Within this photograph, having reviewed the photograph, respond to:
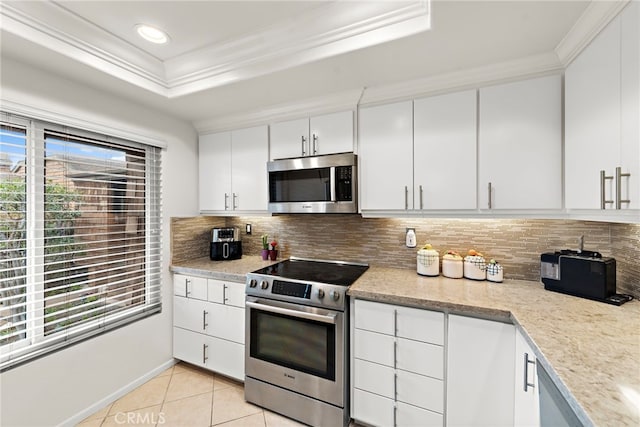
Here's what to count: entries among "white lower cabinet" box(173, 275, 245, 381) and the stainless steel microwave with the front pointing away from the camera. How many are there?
0

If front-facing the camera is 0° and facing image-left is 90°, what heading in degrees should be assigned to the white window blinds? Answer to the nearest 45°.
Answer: approximately 315°

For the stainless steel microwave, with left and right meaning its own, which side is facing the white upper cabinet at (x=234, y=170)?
right

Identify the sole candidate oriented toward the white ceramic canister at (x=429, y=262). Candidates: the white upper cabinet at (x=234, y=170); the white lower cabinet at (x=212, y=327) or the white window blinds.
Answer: the white window blinds

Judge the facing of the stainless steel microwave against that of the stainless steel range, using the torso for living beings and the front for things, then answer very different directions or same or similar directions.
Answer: same or similar directions

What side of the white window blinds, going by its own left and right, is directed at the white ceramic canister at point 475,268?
front

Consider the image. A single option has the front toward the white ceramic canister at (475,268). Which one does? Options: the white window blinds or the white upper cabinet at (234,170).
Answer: the white window blinds

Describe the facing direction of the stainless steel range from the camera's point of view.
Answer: facing the viewer and to the left of the viewer

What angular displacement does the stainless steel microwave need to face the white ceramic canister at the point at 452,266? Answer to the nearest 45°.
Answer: approximately 135° to its left

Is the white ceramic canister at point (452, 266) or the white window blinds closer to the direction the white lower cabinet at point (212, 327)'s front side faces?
the white window blinds

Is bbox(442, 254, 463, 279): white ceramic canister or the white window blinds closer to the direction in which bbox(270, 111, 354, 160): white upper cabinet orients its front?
the white window blinds

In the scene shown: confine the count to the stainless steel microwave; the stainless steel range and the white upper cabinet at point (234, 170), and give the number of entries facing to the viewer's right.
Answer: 0

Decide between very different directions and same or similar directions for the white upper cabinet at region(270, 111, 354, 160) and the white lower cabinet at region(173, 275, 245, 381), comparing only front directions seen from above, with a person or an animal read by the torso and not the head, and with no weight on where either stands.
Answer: same or similar directions
